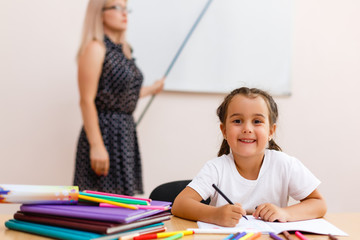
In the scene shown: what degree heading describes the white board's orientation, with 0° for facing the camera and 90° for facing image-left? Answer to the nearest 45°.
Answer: approximately 0°

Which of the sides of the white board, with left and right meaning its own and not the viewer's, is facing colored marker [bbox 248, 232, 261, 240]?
front

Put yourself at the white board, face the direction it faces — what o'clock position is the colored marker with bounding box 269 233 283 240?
The colored marker is roughly at 12 o'clock from the white board.

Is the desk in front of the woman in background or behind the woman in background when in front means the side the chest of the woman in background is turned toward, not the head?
in front

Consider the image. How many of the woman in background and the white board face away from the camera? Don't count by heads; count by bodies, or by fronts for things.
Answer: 0

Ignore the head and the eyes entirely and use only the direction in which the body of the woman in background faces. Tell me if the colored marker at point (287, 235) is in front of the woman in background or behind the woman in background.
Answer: in front

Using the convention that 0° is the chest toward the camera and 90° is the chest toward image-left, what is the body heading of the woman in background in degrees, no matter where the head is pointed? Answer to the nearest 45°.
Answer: approximately 315°

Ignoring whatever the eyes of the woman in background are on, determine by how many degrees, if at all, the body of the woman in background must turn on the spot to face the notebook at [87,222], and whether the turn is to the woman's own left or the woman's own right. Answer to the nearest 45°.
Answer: approximately 45° to the woman's own right

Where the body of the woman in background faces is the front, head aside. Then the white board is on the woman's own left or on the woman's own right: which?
on the woman's own left

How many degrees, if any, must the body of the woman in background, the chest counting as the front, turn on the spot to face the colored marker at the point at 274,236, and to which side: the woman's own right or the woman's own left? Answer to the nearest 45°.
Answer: approximately 45° to the woman's own right

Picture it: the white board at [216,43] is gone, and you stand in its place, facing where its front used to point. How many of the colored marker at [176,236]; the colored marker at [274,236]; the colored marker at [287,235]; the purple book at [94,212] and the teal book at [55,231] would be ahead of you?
5

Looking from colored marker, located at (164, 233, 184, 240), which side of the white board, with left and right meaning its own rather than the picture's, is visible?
front

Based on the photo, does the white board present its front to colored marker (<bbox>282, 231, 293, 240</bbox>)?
yes

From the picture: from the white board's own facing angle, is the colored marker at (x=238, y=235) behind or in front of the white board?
in front
